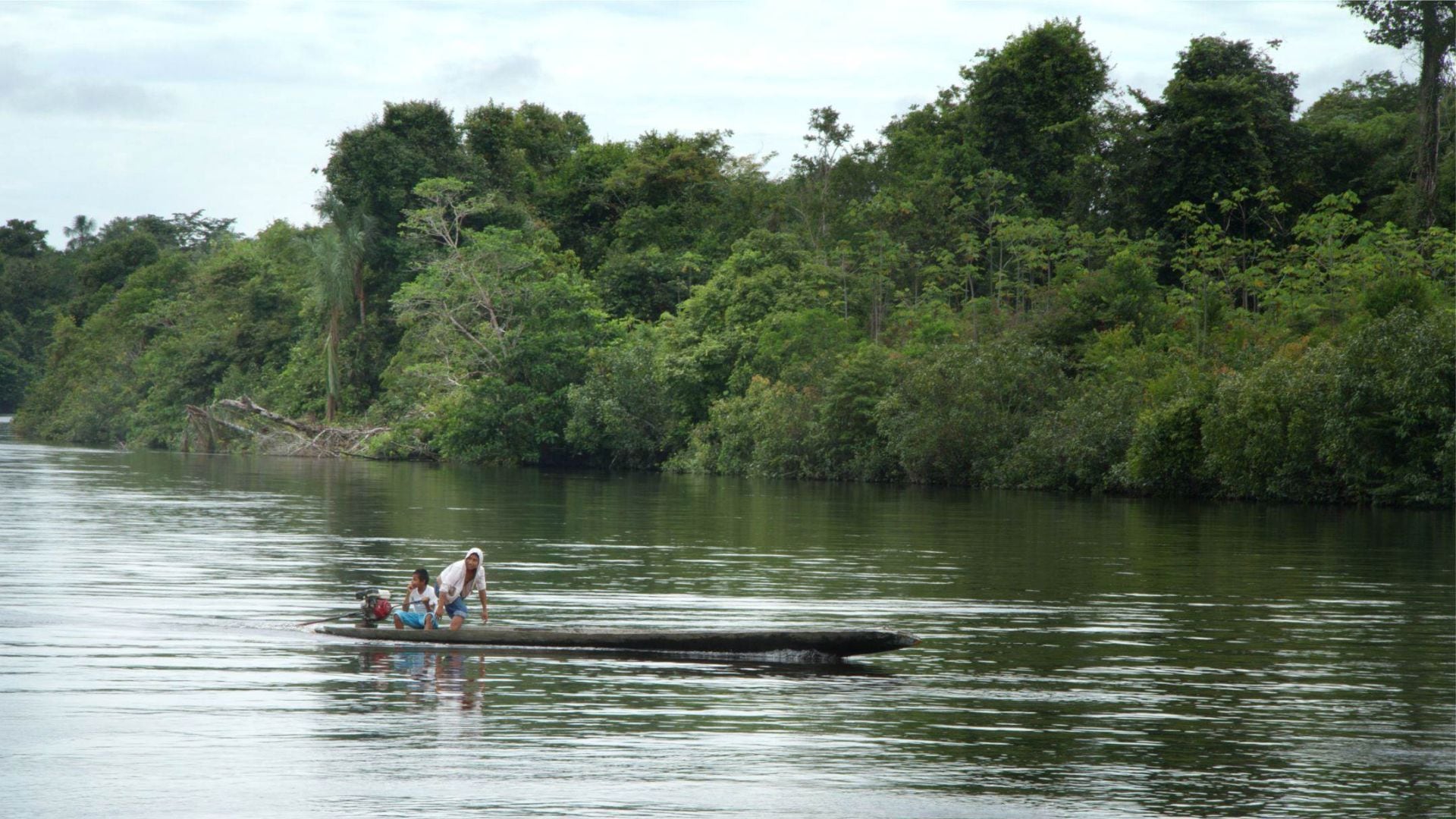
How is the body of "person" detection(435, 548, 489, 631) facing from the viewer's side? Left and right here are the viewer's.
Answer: facing the viewer and to the right of the viewer
